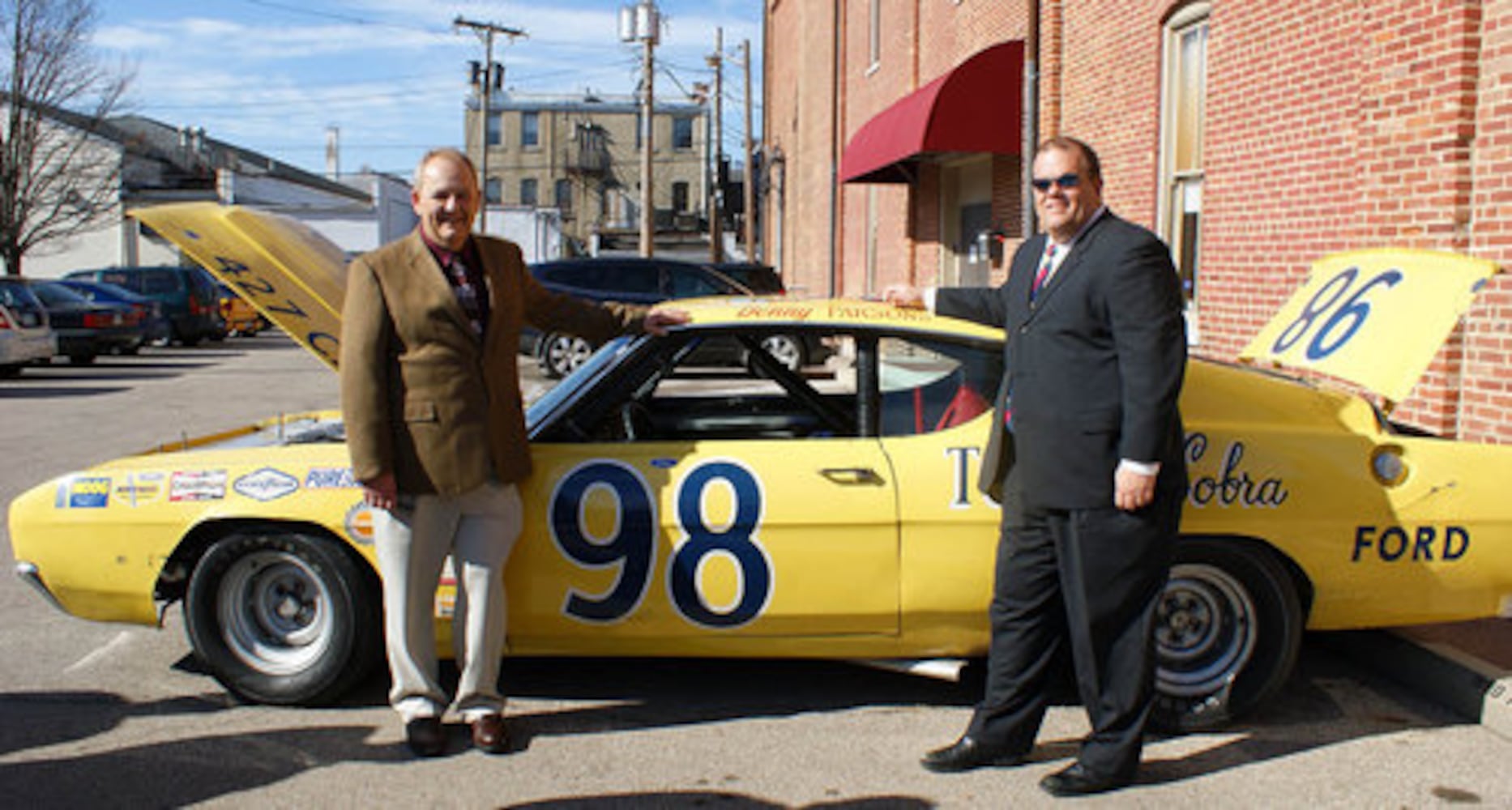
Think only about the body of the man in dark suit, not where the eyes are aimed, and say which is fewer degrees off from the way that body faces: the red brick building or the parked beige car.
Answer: the parked beige car

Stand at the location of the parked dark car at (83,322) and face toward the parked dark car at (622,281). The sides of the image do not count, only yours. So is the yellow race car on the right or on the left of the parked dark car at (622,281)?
right

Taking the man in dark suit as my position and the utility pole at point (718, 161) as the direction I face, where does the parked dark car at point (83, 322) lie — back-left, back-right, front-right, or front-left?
front-left

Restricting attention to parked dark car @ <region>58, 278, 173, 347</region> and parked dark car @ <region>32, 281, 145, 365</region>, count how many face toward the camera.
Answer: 0

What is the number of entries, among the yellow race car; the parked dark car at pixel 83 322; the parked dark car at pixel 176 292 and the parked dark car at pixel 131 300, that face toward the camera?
0

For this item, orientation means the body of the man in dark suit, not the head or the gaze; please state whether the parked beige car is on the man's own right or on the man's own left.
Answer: on the man's own right

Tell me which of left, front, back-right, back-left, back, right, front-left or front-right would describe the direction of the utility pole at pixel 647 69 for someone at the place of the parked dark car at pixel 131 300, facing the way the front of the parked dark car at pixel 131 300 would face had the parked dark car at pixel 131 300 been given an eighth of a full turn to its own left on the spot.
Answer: back-right

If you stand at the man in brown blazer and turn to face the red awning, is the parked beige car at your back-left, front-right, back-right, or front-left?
front-left

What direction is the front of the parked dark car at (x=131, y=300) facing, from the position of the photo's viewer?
facing away from the viewer and to the left of the viewer

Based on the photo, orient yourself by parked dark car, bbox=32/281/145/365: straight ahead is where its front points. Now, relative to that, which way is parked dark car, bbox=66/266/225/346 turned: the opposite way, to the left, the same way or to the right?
the same way

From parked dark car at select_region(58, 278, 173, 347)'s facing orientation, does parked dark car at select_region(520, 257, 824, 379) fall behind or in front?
behind

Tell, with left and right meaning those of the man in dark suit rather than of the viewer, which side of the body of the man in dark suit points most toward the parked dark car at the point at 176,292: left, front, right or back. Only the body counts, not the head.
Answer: right

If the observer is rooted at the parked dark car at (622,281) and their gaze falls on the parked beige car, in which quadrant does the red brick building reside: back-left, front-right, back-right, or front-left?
back-left

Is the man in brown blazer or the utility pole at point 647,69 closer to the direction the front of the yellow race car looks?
the man in brown blazer

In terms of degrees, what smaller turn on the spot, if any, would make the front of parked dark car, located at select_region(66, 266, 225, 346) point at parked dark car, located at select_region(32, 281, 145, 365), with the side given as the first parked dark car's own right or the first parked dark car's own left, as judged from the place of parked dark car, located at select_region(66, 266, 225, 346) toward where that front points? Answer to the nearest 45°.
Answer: approximately 135° to the first parked dark car's own left
